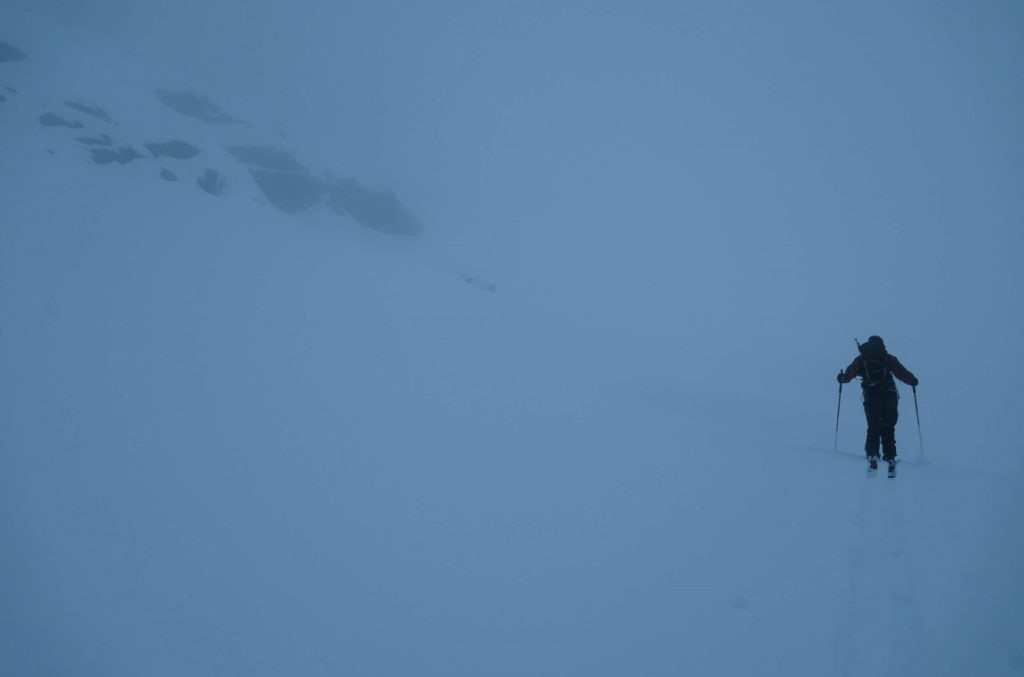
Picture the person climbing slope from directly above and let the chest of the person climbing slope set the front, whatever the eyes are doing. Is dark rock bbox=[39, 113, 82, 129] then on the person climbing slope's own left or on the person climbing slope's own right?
on the person climbing slope's own left

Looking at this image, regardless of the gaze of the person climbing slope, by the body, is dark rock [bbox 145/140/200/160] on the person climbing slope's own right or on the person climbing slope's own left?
on the person climbing slope's own left

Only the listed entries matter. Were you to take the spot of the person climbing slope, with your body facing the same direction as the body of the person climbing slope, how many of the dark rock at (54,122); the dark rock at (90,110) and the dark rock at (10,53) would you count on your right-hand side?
0

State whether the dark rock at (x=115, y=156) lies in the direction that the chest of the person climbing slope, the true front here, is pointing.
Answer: no

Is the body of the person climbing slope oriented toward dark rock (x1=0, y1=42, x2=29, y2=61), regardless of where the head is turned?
no

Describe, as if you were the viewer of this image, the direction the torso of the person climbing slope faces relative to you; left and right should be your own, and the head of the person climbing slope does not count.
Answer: facing away from the viewer

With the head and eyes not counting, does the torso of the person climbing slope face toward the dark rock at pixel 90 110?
no
